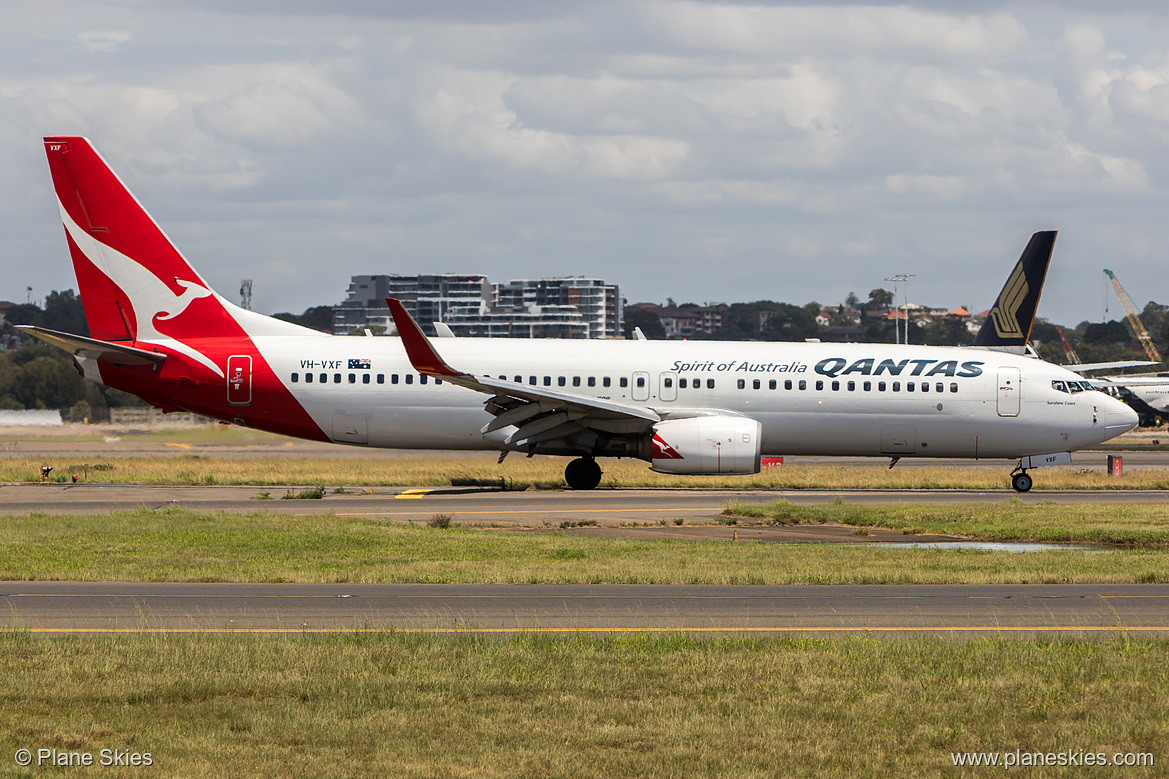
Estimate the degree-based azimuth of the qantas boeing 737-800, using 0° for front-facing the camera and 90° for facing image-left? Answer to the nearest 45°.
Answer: approximately 270°
